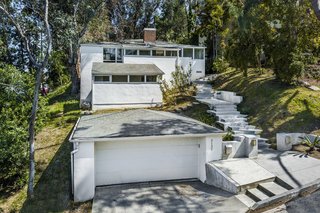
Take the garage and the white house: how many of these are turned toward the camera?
2

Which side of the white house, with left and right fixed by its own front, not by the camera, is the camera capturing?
front

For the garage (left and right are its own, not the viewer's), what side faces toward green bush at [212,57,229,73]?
back

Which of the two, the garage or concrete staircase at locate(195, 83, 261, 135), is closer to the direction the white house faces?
the garage

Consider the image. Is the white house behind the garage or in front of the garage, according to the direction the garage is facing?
behind

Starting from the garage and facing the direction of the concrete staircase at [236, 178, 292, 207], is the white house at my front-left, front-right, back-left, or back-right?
back-left

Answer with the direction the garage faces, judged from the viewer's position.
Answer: facing the viewer

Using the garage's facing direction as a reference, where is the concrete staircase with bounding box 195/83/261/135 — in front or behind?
behind

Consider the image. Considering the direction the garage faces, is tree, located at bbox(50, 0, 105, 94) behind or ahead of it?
behind

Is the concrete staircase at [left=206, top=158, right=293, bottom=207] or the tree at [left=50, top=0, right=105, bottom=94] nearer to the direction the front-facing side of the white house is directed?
the concrete staircase

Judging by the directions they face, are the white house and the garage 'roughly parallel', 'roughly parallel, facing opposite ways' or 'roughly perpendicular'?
roughly parallel

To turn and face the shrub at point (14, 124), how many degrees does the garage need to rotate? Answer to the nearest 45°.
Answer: approximately 90° to its right

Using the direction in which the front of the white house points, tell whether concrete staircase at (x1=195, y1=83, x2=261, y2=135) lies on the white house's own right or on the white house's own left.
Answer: on the white house's own left
